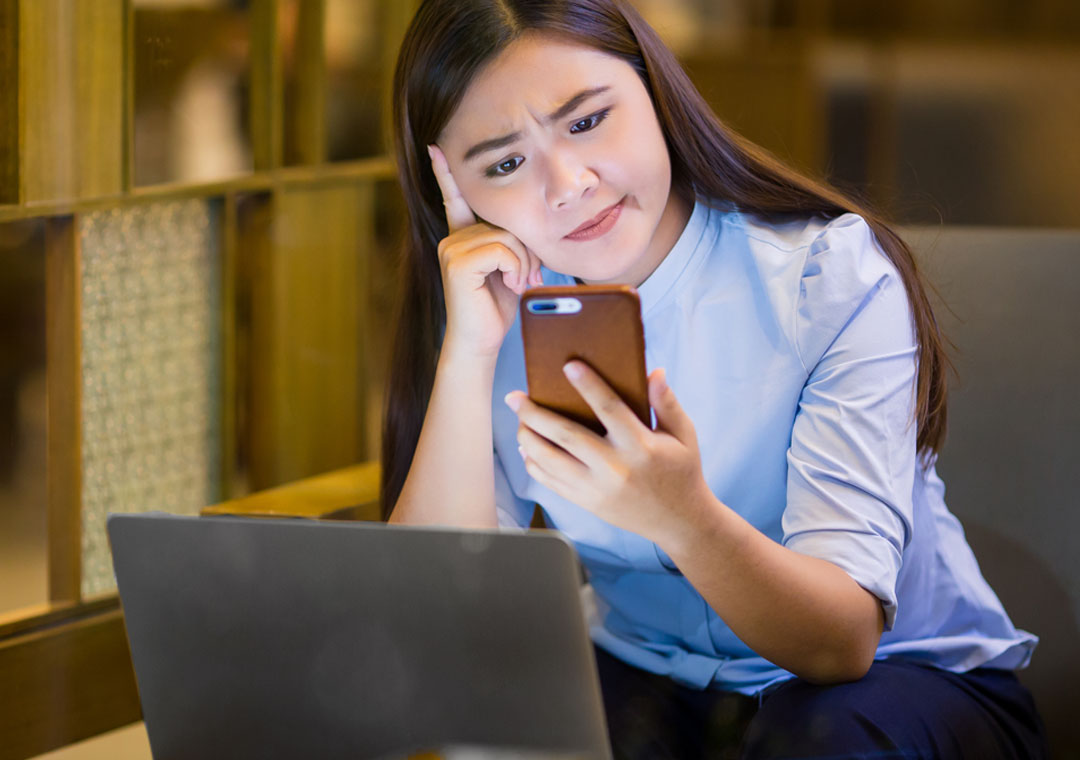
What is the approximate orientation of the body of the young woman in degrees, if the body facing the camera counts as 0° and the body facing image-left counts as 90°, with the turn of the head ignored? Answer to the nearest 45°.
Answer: approximately 45°

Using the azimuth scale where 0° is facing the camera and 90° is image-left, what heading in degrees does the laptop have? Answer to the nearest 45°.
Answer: approximately 225°

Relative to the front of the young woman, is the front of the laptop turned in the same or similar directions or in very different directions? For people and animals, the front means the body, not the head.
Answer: very different directions
